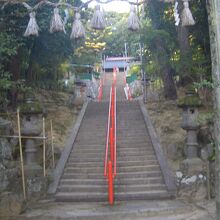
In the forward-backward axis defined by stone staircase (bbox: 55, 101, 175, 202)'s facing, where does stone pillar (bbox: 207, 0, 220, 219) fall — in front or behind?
in front

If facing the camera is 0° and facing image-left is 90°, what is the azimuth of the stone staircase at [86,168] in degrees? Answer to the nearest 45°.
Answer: approximately 0°

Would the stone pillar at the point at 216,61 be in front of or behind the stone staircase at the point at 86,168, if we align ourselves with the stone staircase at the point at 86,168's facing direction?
in front

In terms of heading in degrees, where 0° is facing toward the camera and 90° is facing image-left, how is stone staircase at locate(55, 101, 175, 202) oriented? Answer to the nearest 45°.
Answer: approximately 0°

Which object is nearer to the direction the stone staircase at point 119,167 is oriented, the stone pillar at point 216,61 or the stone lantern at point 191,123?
the stone pillar

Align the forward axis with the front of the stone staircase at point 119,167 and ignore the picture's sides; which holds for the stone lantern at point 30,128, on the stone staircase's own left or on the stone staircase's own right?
on the stone staircase's own right

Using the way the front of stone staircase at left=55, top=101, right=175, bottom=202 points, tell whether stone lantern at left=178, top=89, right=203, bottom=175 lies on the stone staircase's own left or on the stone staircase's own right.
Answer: on the stone staircase's own left
